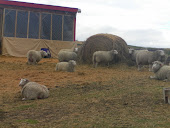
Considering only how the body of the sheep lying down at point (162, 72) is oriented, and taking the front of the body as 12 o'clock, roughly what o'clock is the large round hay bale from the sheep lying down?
The large round hay bale is roughly at 2 o'clock from the sheep lying down.

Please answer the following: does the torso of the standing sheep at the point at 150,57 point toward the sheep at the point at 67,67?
no

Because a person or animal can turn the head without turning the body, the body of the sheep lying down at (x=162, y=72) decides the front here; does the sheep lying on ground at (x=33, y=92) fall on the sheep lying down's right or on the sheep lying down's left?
on the sheep lying down's left

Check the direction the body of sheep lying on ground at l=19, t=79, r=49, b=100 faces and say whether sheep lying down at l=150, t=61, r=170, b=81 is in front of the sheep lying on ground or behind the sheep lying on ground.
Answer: behind

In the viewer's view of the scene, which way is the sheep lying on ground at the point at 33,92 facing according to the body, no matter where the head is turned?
to the viewer's left

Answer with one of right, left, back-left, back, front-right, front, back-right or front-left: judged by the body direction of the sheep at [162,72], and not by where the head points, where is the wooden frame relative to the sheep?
left

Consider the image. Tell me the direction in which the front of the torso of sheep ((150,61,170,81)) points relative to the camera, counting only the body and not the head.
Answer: to the viewer's left

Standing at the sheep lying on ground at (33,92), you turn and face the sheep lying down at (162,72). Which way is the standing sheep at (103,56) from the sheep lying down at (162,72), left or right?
left

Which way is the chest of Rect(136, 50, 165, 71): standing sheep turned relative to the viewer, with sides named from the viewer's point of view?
facing to the right of the viewer

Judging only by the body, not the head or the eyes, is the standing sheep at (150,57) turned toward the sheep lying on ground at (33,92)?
no

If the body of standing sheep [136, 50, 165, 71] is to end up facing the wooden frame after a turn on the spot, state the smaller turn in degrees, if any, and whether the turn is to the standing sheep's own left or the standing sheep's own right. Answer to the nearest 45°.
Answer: approximately 90° to the standing sheep's own right

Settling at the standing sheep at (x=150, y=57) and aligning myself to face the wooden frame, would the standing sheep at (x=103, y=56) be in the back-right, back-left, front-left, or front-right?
back-right
